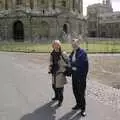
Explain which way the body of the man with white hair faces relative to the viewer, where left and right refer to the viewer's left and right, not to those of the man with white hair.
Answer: facing the viewer and to the left of the viewer
